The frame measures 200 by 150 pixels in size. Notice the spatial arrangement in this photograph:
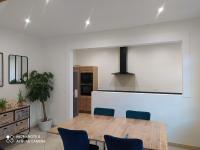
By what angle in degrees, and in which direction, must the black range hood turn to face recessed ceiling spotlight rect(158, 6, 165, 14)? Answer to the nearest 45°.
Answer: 0° — it already faces it

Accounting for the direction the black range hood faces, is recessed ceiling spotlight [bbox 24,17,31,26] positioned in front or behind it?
in front

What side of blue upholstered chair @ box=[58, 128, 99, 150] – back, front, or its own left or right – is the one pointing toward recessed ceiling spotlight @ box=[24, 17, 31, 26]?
left

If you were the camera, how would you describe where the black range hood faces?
facing the viewer

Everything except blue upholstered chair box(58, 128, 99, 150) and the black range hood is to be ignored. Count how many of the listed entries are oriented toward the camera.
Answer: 1

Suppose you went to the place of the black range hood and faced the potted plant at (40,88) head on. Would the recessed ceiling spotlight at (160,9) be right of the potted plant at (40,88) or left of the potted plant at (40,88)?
left

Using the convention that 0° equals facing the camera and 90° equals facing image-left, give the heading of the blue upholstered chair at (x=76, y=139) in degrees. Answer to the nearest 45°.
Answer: approximately 225°

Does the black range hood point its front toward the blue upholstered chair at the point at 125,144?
yes

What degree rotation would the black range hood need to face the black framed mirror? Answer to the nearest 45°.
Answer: approximately 45° to its right

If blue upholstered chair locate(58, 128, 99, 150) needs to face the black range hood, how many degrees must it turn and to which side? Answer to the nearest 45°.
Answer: approximately 45° to its left

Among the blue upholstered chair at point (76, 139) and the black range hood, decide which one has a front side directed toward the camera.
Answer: the black range hood

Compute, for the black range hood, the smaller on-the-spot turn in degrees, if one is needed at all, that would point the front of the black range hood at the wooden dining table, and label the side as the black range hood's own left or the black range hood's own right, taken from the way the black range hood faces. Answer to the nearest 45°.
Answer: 0° — it already faces it

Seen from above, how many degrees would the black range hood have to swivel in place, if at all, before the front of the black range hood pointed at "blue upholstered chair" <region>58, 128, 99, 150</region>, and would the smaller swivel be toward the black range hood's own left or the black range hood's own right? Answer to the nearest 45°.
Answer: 0° — it already faces it
